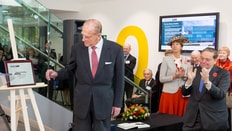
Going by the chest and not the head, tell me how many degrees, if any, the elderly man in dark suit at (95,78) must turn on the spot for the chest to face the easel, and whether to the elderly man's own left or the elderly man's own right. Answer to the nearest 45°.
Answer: approximately 45° to the elderly man's own right

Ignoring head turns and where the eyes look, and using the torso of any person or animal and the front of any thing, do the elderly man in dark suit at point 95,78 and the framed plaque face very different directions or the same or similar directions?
same or similar directions

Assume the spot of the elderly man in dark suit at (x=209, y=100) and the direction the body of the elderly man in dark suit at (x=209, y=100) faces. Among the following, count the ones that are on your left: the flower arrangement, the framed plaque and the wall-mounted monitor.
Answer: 0

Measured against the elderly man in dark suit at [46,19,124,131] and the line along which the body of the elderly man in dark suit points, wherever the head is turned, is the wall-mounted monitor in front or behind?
behind

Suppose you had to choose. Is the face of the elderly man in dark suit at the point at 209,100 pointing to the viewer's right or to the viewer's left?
to the viewer's left

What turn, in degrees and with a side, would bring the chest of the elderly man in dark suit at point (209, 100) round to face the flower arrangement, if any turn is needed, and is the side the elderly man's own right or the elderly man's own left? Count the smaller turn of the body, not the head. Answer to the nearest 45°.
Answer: approximately 90° to the elderly man's own right

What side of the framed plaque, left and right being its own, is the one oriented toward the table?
left

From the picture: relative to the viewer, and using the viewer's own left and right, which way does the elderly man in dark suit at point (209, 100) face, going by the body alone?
facing the viewer and to the left of the viewer

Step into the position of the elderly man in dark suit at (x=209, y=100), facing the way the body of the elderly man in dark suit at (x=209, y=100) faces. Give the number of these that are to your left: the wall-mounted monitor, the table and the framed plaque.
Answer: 0

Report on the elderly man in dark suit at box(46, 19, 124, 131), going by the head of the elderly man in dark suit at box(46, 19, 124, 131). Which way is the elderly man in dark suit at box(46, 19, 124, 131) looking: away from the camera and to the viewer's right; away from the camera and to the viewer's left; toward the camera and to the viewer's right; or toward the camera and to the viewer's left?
toward the camera and to the viewer's left

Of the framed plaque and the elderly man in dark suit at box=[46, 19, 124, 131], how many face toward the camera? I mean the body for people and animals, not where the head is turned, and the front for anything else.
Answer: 2

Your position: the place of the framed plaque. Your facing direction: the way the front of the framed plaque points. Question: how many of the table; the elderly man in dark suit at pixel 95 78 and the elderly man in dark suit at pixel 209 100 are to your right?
0

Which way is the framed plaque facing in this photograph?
toward the camera

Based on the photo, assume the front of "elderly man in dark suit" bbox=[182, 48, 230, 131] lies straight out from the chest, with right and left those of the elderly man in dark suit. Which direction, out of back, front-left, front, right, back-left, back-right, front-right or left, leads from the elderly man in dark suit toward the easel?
front-right

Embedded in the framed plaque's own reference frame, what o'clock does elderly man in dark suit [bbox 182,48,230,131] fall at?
The elderly man in dark suit is roughly at 10 o'clock from the framed plaque.
